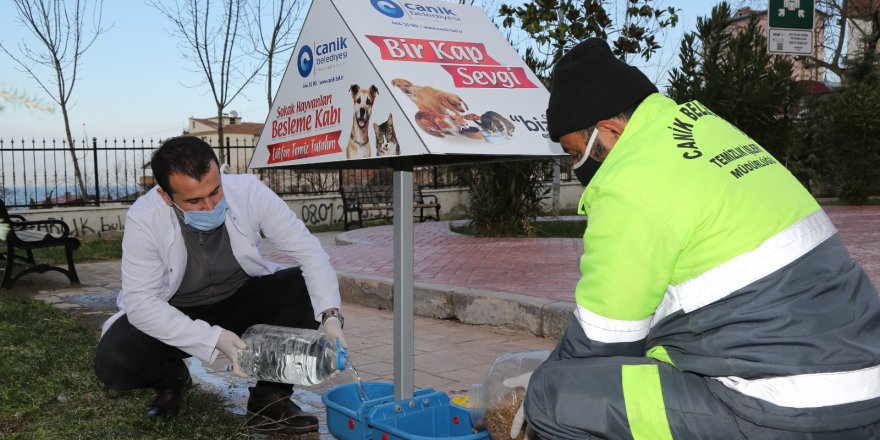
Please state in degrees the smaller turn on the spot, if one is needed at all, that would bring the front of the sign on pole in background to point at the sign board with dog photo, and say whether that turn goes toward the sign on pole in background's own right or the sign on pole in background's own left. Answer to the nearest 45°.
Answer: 0° — it already faces it

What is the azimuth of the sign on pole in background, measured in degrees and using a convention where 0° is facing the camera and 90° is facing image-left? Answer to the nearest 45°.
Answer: approximately 0°

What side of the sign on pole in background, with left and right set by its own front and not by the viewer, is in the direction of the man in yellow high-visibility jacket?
front

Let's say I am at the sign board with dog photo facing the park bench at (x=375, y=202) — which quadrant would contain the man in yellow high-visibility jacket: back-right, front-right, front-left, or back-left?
back-right

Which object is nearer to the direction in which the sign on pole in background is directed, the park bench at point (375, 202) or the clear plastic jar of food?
the clear plastic jar of food

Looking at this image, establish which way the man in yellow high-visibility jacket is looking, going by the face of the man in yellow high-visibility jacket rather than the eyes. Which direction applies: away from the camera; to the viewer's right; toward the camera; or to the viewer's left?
to the viewer's left

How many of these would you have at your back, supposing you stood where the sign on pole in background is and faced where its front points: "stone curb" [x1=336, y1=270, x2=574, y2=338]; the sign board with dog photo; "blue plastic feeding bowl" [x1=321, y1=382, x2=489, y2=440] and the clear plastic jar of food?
0

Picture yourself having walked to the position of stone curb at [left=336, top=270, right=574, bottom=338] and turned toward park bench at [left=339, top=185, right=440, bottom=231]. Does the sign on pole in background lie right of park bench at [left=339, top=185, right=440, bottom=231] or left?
right

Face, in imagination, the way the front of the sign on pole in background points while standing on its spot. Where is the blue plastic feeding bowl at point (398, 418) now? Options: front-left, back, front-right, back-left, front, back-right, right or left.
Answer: front

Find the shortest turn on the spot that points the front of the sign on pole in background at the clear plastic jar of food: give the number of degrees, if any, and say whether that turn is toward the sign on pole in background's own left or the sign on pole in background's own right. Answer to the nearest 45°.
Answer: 0° — it already faces it

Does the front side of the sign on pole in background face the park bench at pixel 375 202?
no

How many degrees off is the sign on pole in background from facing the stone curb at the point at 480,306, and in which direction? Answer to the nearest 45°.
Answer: approximately 45° to its right
